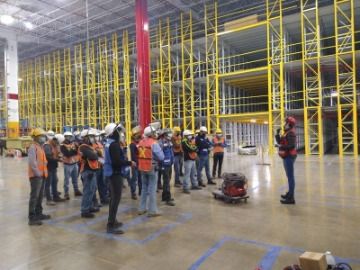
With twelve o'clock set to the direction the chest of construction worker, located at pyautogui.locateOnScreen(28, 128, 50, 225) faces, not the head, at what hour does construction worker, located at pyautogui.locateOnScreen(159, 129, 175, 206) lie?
construction worker, located at pyautogui.locateOnScreen(159, 129, 175, 206) is roughly at 12 o'clock from construction worker, located at pyautogui.locateOnScreen(28, 128, 50, 225).

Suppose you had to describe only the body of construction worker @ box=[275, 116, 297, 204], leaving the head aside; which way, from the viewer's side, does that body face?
to the viewer's left

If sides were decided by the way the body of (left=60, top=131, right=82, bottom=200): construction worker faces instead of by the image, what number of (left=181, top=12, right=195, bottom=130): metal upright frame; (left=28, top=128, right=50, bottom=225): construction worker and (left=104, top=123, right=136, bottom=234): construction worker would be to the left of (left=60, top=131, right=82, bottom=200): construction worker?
1

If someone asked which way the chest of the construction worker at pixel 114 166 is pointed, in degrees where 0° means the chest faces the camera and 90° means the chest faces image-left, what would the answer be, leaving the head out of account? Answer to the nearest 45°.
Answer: approximately 270°

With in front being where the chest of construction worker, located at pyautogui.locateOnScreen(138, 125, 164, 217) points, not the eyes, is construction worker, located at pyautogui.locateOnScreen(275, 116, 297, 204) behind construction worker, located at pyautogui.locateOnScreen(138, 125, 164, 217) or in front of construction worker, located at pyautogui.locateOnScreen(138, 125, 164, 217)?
in front

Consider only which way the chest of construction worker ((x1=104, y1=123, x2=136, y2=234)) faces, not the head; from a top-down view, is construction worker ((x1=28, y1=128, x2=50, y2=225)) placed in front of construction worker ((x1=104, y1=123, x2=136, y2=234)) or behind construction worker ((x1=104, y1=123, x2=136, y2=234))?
behind

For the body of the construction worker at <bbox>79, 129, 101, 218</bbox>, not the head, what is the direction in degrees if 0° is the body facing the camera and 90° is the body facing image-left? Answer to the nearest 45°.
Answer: approximately 270°

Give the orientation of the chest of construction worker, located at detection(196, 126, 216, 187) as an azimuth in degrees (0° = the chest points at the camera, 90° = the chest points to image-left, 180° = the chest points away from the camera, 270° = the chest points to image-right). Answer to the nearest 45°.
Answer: approximately 315°

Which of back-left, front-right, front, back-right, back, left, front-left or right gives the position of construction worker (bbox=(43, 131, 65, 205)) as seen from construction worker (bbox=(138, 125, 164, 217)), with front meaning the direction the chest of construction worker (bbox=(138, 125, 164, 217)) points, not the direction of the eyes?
left

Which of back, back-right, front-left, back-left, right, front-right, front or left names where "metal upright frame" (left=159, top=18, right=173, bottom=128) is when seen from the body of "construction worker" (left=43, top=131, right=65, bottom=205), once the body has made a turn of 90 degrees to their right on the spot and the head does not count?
back-left

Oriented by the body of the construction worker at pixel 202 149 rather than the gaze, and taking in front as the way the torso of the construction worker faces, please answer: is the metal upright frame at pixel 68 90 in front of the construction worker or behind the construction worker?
behind

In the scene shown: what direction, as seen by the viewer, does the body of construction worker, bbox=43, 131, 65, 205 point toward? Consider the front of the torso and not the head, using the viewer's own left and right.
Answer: facing to the right of the viewer

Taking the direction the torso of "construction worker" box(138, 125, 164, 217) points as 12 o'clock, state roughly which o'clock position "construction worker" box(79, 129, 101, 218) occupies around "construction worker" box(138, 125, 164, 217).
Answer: "construction worker" box(79, 129, 101, 218) is roughly at 8 o'clock from "construction worker" box(138, 125, 164, 217).

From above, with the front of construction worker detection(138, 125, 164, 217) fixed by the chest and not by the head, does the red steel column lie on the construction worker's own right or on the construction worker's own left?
on the construction worker's own left

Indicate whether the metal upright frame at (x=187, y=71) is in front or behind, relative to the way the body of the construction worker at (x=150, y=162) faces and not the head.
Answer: in front

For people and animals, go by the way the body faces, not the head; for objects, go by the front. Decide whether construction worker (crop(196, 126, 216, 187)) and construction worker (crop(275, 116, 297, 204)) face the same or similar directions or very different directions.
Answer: very different directions
